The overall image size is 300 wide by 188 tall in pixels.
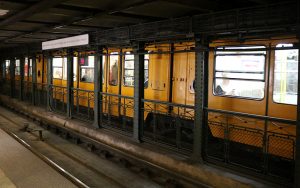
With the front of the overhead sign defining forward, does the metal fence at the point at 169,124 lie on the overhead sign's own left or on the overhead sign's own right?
on the overhead sign's own left

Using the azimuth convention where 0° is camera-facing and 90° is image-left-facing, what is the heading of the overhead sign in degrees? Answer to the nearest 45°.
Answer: approximately 45°

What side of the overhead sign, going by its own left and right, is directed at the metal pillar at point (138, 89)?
left

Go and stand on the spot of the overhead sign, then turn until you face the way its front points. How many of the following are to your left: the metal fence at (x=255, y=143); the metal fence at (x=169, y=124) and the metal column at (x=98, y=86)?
3

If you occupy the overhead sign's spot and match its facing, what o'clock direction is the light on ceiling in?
The light on ceiling is roughly at 11 o'clock from the overhead sign.

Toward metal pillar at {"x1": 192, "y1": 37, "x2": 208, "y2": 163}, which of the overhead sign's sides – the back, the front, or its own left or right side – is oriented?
left
